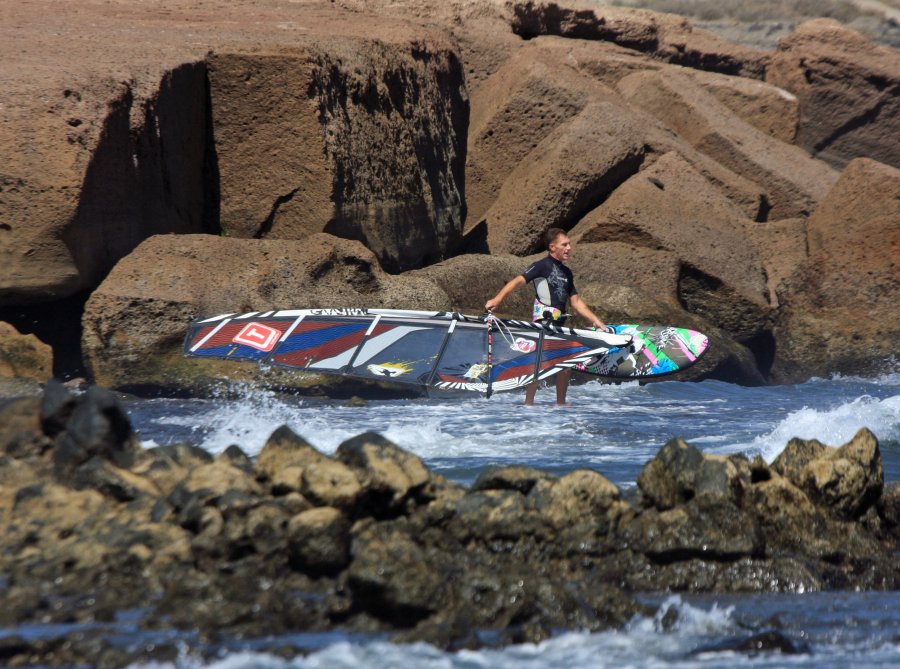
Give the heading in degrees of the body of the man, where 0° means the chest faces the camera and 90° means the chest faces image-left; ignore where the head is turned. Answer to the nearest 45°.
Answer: approximately 315°

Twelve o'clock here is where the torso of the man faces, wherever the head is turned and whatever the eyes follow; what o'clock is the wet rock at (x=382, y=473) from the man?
The wet rock is roughly at 2 o'clock from the man.

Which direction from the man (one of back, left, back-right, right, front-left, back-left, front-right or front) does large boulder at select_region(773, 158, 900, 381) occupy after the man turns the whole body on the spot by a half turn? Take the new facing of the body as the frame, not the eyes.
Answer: right

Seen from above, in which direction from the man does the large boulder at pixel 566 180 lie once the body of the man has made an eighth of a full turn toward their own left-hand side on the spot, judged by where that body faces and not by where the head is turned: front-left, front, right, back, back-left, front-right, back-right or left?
left

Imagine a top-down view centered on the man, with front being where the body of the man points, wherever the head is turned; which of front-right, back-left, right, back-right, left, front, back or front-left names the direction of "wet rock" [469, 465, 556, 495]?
front-right

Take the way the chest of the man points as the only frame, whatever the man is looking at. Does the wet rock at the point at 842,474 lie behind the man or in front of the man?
in front

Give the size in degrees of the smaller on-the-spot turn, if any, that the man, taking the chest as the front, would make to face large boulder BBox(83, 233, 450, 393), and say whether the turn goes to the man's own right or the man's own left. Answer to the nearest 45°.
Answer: approximately 135° to the man's own right

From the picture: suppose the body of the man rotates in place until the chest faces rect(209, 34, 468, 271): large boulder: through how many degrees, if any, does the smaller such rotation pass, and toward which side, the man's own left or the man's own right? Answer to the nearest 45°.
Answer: approximately 180°

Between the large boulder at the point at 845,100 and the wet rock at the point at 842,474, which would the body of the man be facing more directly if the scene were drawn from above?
the wet rock
